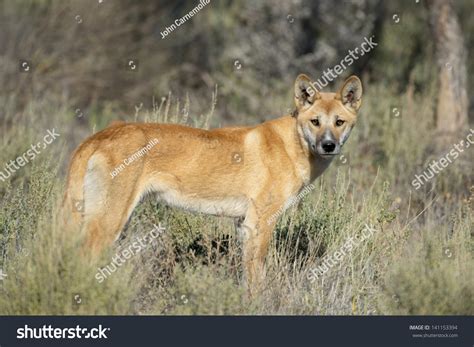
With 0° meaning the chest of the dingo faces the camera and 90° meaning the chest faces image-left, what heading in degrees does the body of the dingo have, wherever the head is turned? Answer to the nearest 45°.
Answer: approximately 270°
